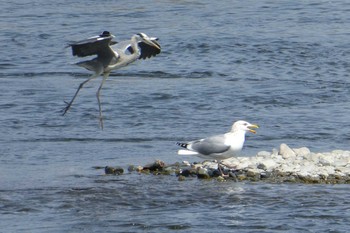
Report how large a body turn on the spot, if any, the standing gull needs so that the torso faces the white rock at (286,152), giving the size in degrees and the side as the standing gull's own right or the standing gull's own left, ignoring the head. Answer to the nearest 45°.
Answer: approximately 45° to the standing gull's own left

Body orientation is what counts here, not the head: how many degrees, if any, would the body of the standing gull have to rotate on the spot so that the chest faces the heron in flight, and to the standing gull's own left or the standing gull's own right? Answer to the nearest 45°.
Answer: approximately 135° to the standing gull's own left

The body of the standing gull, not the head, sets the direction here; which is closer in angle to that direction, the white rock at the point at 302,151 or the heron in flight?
the white rock

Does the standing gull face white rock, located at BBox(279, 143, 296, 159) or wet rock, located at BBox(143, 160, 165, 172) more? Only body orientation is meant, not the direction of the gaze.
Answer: the white rock

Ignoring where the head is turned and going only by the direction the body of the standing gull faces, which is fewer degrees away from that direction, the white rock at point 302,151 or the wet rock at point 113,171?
the white rock

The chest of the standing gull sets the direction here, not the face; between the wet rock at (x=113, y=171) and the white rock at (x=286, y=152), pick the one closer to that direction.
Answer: the white rock

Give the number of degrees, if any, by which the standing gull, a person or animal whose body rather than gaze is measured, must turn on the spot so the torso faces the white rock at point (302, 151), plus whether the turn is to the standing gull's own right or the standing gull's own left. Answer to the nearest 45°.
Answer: approximately 45° to the standing gull's own left

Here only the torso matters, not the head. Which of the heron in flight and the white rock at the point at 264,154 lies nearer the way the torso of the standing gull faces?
the white rock

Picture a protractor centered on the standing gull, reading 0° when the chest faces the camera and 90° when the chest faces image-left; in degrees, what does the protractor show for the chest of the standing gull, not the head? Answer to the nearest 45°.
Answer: approximately 270°

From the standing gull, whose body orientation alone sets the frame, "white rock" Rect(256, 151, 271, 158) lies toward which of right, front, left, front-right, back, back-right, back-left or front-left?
front-left

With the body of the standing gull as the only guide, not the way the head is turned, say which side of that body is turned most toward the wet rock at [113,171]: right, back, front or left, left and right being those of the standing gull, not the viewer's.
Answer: back

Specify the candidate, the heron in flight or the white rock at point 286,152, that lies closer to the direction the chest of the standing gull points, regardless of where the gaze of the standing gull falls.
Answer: the white rock

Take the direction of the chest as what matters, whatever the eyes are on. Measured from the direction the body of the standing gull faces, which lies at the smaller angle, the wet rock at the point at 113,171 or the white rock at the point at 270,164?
the white rock

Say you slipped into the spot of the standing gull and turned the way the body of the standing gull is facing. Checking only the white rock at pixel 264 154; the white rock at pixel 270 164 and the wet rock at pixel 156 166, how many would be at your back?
1
